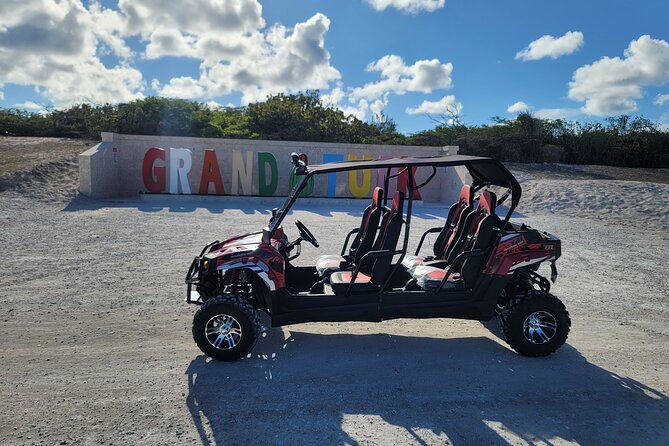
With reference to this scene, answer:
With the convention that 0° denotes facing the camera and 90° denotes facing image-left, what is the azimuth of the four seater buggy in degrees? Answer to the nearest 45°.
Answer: approximately 90°
